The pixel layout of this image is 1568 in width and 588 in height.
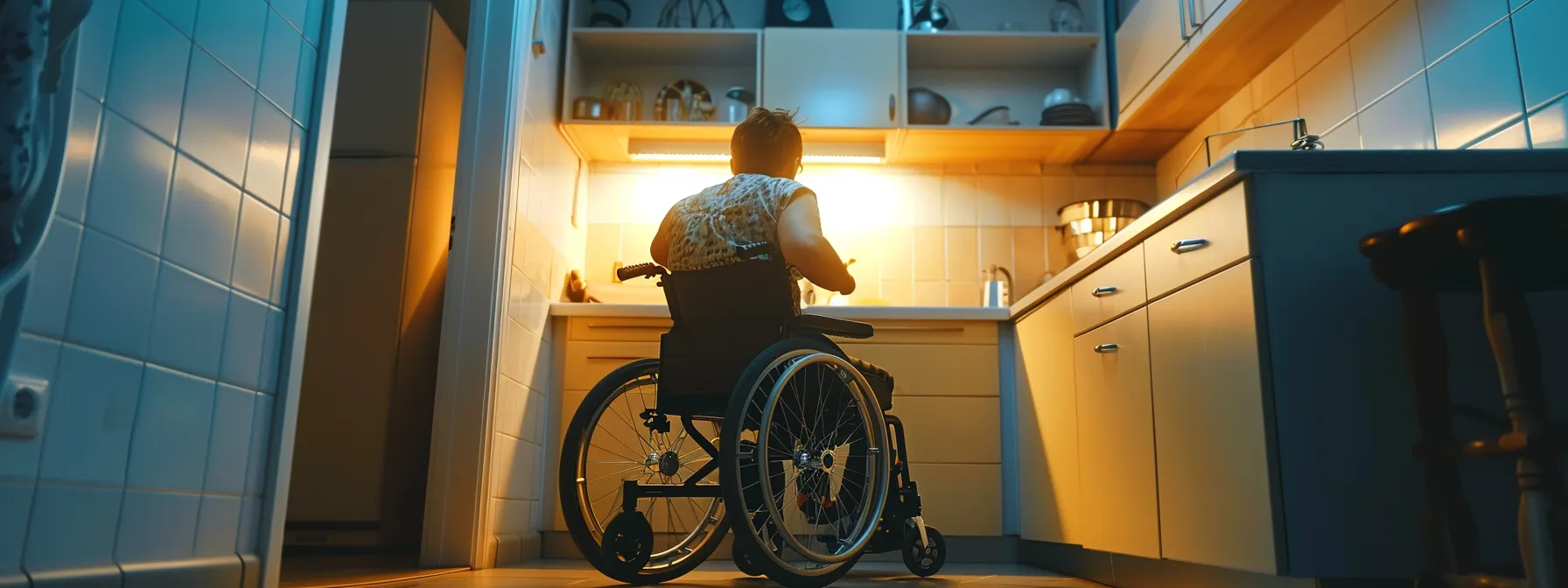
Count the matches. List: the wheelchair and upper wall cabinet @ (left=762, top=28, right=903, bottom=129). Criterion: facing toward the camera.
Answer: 1

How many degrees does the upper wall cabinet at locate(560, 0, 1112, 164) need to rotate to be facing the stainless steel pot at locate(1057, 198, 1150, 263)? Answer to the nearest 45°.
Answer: approximately 90° to its left

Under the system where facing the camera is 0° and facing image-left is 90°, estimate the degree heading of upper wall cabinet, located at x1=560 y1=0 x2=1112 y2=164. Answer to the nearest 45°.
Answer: approximately 0°

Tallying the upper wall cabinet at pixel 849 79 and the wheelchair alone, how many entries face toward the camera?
1

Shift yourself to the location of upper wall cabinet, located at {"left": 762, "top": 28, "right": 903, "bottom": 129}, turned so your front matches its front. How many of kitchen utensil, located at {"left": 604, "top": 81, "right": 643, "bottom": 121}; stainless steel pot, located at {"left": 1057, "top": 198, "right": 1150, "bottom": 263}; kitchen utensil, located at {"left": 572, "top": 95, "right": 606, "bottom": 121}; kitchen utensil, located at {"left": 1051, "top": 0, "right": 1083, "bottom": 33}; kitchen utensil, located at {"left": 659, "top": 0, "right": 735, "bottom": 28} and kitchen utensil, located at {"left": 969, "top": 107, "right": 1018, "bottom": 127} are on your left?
3

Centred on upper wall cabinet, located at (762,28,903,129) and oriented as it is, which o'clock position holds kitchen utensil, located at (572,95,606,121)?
The kitchen utensil is roughly at 3 o'clock from the upper wall cabinet.
